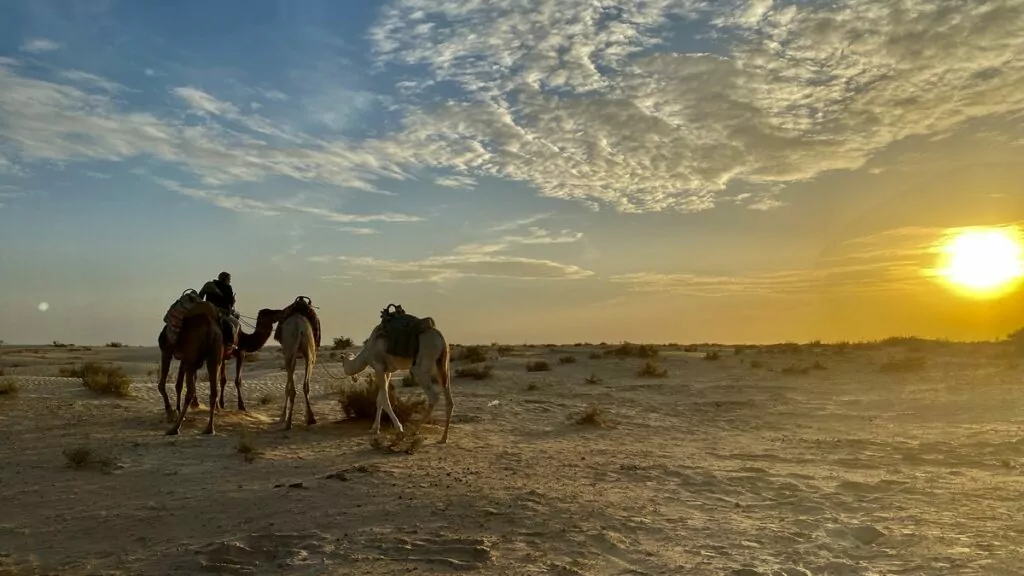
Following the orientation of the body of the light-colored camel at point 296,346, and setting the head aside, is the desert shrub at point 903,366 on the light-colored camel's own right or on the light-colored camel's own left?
on the light-colored camel's own right

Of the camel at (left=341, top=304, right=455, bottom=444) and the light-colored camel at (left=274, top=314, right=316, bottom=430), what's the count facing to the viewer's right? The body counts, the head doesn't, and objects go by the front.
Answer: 0

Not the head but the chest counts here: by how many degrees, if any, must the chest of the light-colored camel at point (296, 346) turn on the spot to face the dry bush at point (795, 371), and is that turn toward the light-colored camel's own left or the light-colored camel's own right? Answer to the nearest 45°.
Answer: approximately 45° to the light-colored camel's own right

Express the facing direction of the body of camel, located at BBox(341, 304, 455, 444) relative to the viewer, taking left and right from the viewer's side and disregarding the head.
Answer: facing away from the viewer and to the left of the viewer

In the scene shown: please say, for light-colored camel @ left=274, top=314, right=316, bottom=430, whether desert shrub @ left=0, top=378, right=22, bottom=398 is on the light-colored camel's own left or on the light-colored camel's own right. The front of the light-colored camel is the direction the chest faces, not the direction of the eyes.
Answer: on the light-colored camel's own left

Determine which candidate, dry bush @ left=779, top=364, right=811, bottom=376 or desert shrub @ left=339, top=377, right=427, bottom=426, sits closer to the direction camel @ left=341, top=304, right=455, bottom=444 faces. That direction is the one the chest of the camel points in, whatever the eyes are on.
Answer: the desert shrub

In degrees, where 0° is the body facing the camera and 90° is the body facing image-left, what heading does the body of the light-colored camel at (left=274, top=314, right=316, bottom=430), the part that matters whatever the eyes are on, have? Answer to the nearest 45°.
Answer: approximately 180°

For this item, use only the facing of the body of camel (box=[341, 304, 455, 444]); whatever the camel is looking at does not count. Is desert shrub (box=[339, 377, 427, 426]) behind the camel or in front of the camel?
in front

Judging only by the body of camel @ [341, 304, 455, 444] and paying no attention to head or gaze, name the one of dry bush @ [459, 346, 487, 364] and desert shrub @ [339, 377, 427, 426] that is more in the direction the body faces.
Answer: the desert shrub

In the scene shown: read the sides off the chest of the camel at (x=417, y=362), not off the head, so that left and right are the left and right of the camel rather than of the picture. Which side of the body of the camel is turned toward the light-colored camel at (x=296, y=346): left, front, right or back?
front

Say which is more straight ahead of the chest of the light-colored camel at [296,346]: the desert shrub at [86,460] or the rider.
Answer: the rider

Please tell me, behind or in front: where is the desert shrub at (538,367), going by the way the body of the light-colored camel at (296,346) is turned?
in front

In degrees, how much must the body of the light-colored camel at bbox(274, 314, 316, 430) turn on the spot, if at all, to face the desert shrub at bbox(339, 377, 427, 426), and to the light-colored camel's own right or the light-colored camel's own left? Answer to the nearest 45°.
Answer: approximately 90° to the light-colored camel's own right

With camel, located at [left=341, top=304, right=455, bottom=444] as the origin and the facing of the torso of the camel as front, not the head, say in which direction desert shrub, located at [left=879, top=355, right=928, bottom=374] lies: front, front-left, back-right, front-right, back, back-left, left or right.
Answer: right
